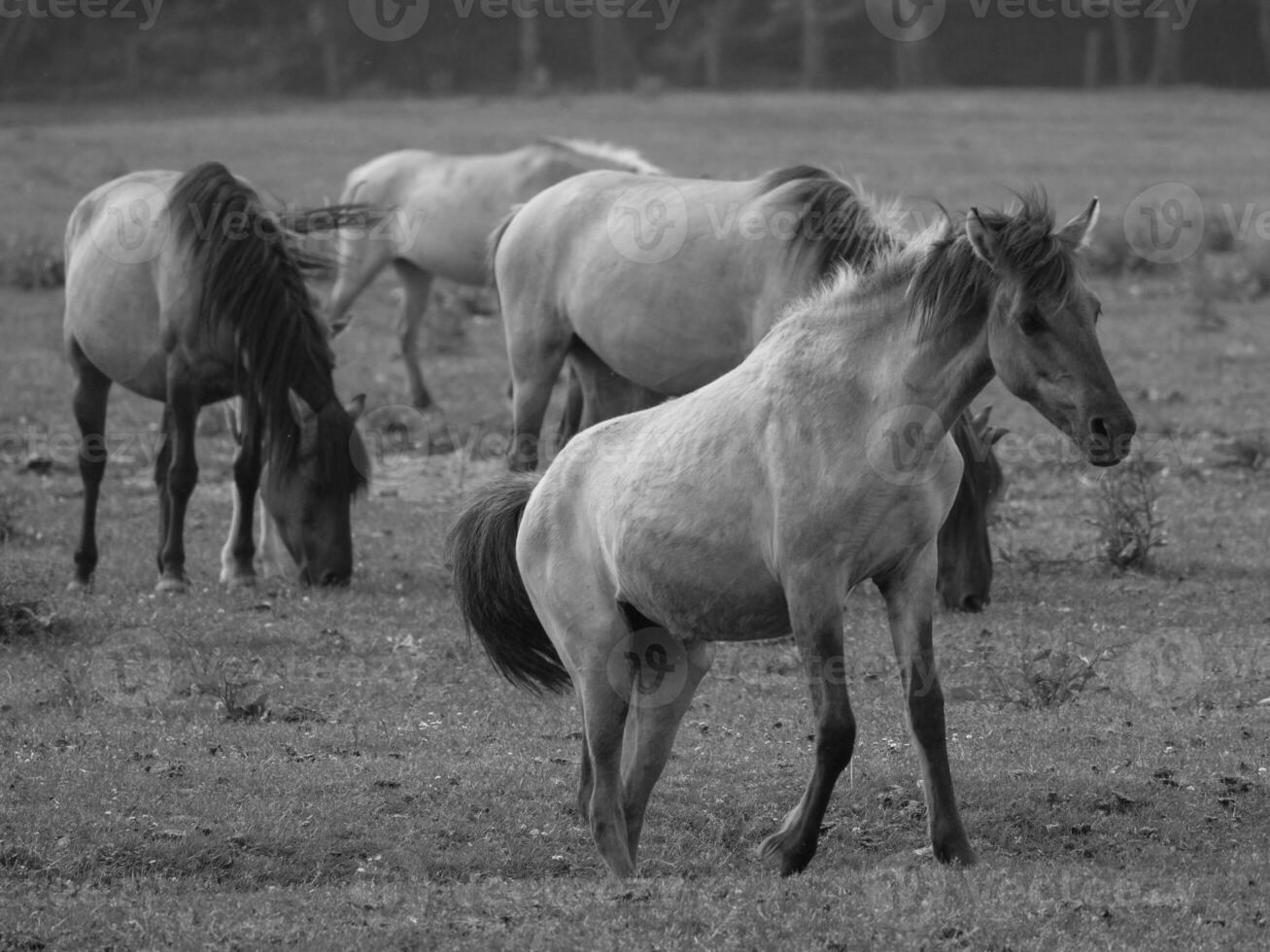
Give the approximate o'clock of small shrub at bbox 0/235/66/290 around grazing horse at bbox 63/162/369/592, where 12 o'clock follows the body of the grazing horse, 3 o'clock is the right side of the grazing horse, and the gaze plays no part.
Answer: The small shrub is roughly at 7 o'clock from the grazing horse.

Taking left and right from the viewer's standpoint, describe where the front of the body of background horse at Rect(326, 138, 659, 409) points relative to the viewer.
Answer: facing to the right of the viewer

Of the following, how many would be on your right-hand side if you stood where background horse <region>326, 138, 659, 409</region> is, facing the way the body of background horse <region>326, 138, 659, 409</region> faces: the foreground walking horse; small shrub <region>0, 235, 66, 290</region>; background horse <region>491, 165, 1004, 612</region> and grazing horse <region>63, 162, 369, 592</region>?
3

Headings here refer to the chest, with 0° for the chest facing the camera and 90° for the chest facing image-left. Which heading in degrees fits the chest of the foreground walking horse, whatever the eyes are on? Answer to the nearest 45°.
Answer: approximately 315°

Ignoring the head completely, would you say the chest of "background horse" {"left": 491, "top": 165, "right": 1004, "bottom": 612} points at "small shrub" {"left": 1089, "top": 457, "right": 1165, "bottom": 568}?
yes

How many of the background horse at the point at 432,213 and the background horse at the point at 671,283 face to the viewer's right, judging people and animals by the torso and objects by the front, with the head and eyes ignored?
2

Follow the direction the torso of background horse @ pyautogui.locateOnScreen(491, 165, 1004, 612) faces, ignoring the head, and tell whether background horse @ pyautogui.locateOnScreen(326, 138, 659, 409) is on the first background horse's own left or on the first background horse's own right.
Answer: on the first background horse's own left

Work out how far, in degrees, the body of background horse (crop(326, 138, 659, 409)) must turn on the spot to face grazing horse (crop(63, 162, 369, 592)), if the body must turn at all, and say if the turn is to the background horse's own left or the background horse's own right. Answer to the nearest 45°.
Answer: approximately 90° to the background horse's own right

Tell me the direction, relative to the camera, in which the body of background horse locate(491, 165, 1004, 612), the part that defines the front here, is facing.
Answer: to the viewer's right

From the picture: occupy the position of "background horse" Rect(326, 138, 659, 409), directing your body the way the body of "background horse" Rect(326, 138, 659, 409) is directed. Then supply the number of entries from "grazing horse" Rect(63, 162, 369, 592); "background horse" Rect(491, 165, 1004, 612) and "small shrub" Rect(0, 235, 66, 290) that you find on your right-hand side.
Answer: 2

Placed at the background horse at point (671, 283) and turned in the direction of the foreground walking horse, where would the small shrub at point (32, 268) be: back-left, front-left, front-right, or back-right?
back-right

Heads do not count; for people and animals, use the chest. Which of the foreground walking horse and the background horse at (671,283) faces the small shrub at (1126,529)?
the background horse
